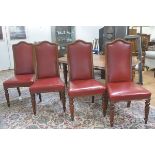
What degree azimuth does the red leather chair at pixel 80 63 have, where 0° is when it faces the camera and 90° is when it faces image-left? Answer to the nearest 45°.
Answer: approximately 315°

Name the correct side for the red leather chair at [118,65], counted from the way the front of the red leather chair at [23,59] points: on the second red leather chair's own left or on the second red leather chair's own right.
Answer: on the second red leather chair's own left

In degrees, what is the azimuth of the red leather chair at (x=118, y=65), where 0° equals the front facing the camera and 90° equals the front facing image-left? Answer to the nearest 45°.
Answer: approximately 315°
